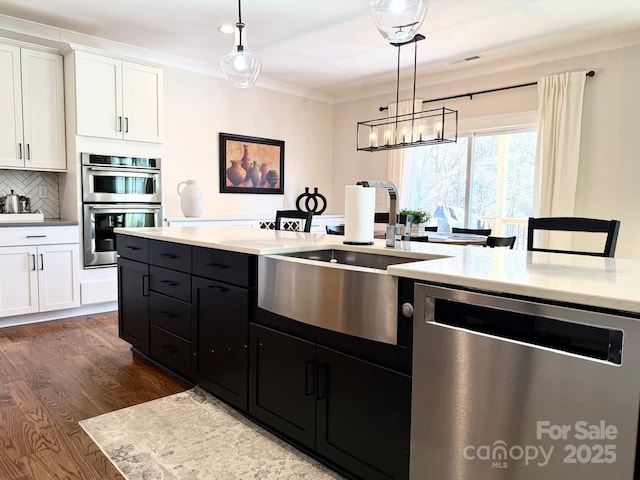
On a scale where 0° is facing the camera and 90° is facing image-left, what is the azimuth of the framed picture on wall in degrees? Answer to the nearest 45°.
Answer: approximately 315°

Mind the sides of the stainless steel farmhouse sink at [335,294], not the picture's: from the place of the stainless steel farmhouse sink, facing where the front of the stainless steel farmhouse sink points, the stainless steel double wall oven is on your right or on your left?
on your right

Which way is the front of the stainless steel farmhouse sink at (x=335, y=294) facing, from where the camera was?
facing the viewer and to the left of the viewer

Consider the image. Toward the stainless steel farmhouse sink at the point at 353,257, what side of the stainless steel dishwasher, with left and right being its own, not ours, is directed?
right

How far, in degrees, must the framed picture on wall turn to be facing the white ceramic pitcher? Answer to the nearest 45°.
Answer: approximately 90° to its right

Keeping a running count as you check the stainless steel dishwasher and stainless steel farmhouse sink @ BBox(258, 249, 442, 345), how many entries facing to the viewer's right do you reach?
0

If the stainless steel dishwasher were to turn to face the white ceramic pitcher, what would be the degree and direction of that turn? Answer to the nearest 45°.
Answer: approximately 90° to its right

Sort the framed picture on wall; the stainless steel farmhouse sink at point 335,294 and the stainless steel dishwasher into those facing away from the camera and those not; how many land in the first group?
0

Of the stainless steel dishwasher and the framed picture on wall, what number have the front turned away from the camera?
0

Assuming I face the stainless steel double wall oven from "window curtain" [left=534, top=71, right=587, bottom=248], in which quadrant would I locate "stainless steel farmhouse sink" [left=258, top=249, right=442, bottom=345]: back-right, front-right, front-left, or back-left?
front-left

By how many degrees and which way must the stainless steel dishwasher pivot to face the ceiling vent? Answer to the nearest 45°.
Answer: approximately 135° to its right

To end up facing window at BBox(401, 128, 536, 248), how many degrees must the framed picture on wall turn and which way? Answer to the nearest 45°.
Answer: approximately 45° to its left

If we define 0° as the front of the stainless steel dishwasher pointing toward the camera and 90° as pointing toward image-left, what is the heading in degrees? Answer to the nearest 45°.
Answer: approximately 45°

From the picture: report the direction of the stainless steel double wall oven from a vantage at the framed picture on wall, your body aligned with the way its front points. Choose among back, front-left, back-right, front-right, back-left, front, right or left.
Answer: right

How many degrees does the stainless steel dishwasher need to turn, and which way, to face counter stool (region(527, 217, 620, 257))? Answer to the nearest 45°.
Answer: approximately 135° to its right

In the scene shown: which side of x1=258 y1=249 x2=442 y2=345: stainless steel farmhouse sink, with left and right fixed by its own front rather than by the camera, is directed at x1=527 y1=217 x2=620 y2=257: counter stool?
back

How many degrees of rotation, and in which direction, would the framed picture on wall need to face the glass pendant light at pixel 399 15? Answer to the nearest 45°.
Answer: approximately 45° to its right
